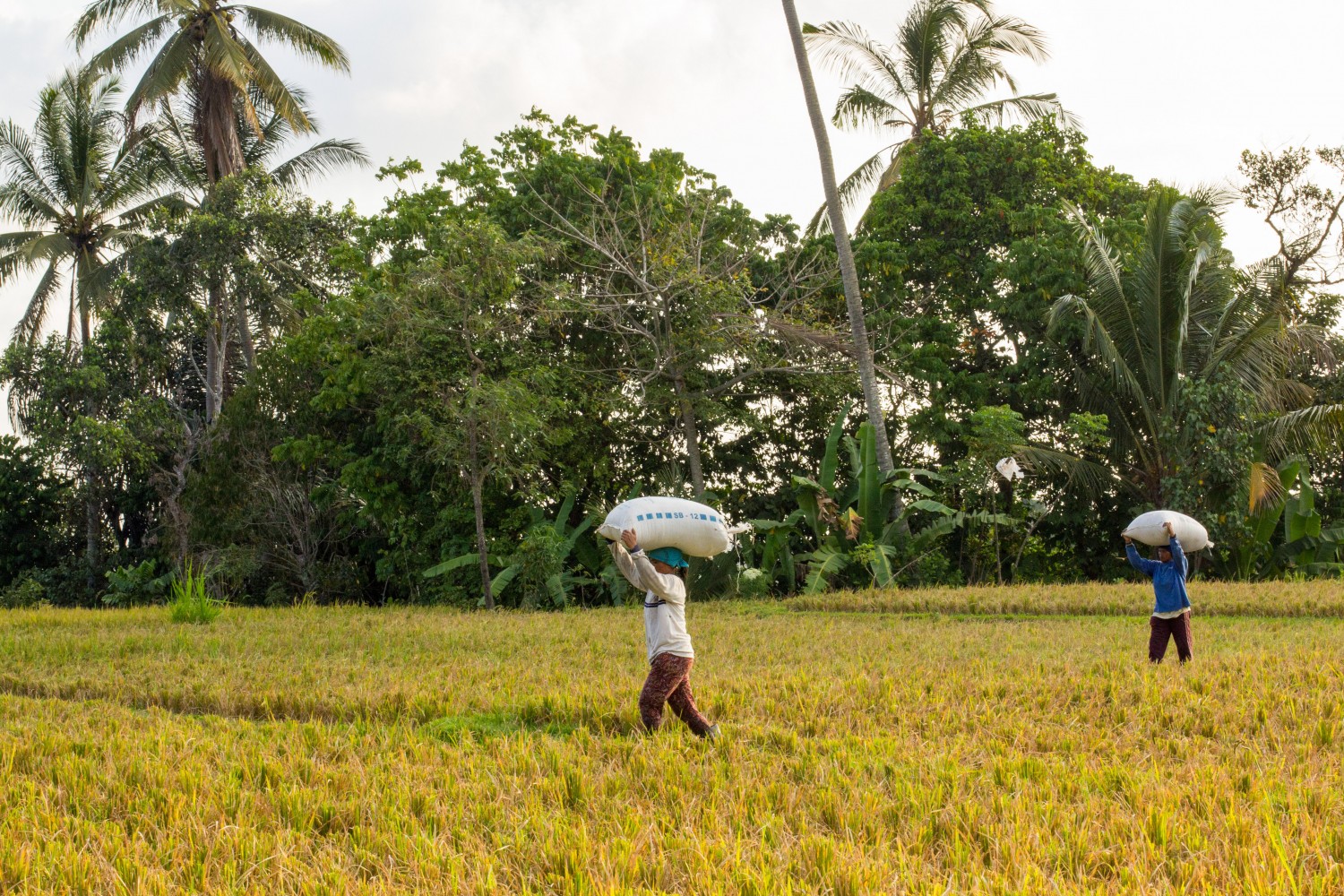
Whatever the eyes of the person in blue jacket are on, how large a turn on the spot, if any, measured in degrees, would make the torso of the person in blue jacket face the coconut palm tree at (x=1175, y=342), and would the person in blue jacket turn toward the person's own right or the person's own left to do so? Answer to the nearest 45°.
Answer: approximately 135° to the person's own right

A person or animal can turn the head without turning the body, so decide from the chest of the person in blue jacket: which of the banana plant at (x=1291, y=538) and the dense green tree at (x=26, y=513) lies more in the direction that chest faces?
the dense green tree

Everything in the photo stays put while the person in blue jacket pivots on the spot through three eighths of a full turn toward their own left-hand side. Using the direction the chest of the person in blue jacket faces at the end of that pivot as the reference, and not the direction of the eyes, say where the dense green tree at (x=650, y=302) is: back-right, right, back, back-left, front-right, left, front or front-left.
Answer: back-left

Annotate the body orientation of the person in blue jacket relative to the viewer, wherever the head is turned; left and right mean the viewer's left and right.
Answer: facing the viewer and to the left of the viewer

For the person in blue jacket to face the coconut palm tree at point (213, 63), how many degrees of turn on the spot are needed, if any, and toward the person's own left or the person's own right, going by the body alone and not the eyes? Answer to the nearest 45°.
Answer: approximately 90° to the person's own right

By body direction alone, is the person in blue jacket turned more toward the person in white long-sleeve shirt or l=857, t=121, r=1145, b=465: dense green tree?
the person in white long-sleeve shirt

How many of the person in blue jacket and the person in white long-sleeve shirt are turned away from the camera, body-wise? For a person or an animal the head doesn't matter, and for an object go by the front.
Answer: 0
